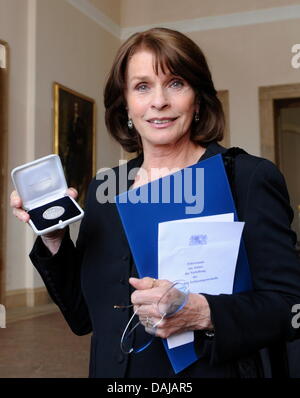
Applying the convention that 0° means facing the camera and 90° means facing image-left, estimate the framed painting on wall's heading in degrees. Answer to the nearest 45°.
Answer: approximately 315°

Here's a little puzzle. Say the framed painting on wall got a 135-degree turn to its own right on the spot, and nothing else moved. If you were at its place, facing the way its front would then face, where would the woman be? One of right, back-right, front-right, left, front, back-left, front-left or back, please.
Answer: left

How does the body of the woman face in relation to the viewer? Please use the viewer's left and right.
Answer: facing the viewer and to the left of the viewer
